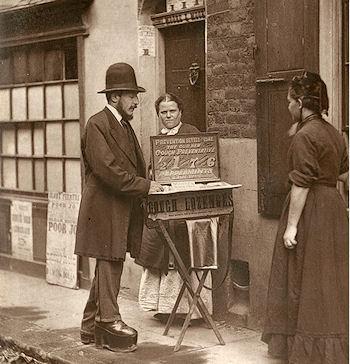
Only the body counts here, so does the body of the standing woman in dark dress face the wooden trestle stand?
yes

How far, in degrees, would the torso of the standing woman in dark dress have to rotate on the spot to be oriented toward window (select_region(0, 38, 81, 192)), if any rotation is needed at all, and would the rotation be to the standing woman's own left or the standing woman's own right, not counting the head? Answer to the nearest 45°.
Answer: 0° — they already face it

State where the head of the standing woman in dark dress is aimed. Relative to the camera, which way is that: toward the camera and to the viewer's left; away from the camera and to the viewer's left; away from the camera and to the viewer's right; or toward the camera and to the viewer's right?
away from the camera and to the viewer's left

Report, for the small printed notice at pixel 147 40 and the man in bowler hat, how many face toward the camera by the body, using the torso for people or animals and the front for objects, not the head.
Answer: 1

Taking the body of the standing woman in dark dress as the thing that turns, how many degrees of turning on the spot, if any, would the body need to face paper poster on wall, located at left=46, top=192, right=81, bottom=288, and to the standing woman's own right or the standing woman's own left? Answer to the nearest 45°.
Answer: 0° — they already face it

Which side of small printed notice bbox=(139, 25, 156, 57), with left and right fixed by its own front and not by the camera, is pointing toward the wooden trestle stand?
front

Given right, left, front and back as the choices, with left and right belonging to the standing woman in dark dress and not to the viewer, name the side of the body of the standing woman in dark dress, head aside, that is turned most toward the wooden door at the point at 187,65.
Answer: front

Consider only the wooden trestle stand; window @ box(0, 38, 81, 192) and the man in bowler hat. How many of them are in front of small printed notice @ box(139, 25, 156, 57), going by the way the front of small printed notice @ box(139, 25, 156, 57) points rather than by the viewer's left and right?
2

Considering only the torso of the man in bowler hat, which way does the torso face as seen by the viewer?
to the viewer's right

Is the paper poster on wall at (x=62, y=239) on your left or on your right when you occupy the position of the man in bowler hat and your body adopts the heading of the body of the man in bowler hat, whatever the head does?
on your left

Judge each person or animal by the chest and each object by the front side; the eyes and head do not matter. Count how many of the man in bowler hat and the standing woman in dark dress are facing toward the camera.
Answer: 0

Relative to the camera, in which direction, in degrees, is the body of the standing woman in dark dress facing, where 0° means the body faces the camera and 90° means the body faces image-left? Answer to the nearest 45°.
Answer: approximately 135°

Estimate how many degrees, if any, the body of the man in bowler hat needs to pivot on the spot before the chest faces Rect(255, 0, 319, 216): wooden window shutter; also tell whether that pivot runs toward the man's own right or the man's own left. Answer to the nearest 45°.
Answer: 0° — they already face it

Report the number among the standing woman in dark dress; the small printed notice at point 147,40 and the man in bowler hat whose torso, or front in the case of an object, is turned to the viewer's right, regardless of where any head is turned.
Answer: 1

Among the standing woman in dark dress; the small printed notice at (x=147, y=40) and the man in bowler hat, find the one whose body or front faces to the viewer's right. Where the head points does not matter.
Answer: the man in bowler hat

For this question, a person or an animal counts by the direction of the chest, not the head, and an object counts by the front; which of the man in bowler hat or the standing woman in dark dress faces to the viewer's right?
the man in bowler hat

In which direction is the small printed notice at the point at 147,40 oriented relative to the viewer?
toward the camera

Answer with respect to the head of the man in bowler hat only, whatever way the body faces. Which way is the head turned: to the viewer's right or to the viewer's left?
to the viewer's right
